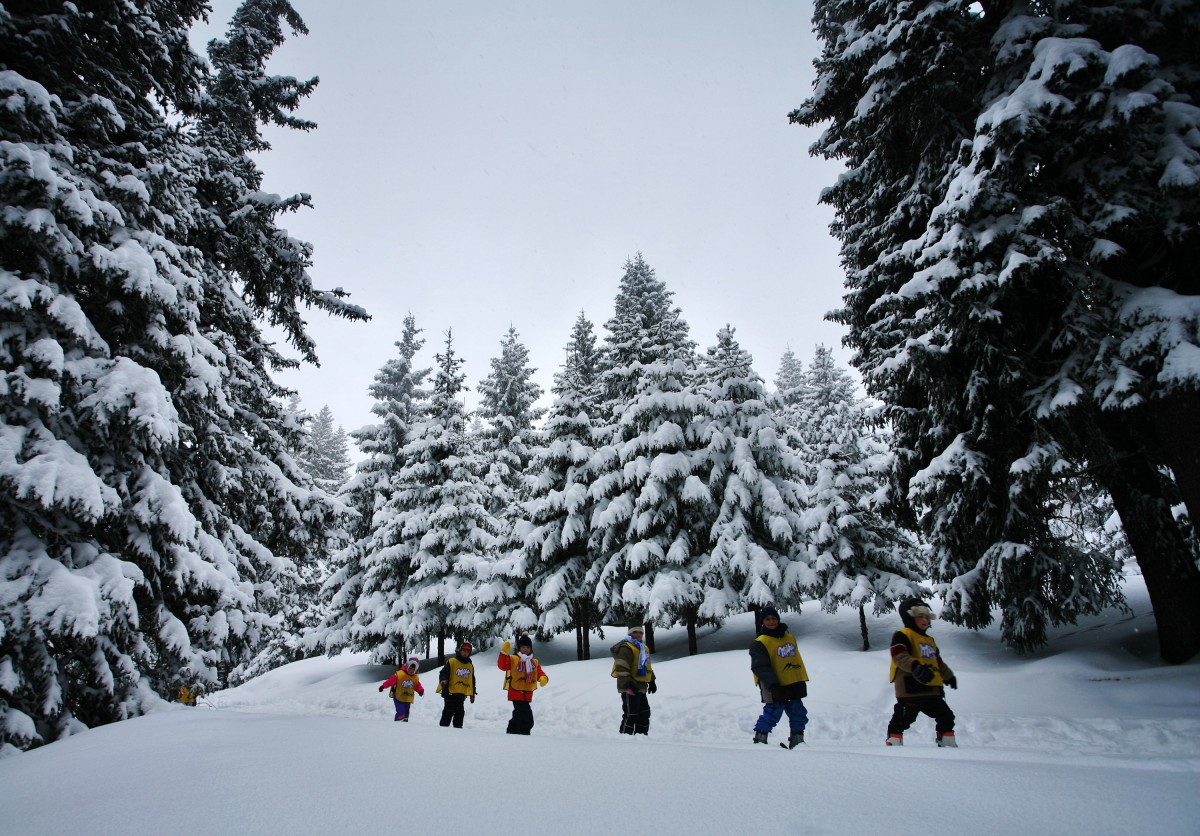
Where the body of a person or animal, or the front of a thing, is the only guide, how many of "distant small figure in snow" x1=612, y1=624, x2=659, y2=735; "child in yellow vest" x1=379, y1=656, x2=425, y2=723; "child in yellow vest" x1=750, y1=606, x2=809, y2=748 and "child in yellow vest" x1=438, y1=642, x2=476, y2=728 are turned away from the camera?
0

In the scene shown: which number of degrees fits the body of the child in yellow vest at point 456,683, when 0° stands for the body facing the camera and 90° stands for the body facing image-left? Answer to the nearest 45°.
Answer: approximately 315°

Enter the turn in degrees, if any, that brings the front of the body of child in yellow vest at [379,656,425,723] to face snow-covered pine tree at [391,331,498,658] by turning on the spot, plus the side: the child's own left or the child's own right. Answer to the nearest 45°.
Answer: approximately 135° to the child's own left

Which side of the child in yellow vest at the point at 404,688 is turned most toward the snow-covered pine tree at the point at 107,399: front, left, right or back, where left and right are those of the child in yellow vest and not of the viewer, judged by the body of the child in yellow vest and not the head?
right

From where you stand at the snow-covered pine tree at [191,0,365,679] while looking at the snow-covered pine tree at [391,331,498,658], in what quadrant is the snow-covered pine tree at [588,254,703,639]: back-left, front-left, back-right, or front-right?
front-right

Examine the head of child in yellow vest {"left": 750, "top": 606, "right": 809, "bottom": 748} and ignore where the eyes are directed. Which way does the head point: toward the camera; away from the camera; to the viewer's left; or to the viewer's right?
toward the camera

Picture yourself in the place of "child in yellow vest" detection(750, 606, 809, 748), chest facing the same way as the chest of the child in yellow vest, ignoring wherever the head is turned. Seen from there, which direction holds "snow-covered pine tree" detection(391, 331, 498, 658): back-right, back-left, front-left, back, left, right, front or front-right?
back

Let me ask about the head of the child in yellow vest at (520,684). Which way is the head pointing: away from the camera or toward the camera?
toward the camera

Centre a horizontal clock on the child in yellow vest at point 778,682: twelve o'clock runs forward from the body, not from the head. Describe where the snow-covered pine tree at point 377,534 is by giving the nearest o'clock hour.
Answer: The snow-covered pine tree is roughly at 6 o'clock from the child in yellow vest.

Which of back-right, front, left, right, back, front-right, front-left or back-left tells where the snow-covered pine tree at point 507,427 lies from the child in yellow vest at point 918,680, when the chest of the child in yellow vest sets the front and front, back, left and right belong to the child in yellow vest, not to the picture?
back
